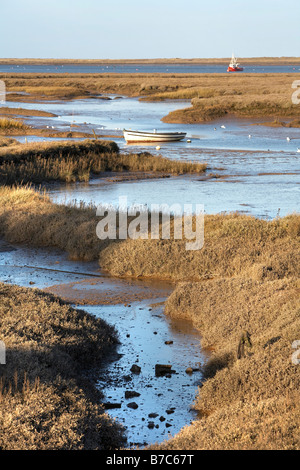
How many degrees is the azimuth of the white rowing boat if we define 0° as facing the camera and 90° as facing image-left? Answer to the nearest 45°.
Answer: approximately 90°
